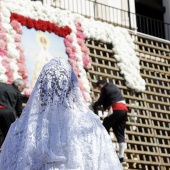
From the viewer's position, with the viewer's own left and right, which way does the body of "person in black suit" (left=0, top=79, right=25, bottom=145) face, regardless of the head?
facing away from the viewer and to the right of the viewer

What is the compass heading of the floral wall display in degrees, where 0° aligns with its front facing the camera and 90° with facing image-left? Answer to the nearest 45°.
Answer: approximately 315°
